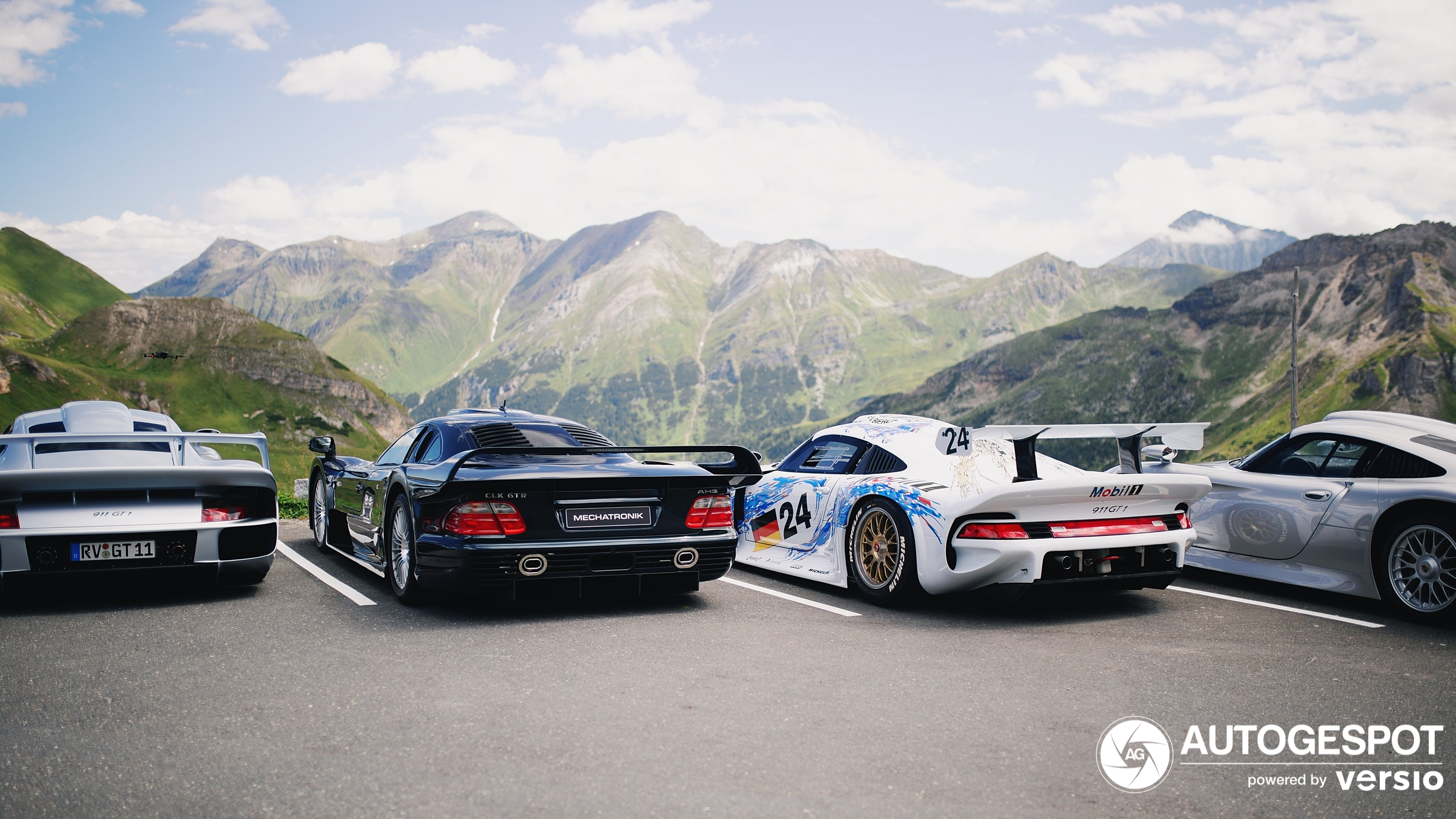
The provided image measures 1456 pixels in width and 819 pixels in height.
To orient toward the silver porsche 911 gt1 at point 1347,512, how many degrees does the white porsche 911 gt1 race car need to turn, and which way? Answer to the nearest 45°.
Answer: approximately 135° to its right

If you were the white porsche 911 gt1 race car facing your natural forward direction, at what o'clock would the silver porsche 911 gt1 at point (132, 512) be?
The silver porsche 911 gt1 is roughly at 10 o'clock from the white porsche 911 gt1 race car.

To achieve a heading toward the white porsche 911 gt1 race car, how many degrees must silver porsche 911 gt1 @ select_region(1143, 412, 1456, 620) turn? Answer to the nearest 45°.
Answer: approximately 90° to its left

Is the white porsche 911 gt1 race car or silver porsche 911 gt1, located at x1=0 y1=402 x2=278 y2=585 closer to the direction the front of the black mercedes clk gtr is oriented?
the silver porsche 911 gt1

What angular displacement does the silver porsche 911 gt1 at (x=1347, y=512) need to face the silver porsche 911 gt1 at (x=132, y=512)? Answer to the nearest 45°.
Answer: approximately 90° to its left

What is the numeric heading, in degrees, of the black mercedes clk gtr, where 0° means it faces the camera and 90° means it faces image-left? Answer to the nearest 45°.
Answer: approximately 135°

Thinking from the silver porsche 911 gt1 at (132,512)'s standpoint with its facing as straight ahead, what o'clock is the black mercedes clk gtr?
The black mercedes clk gtr is roughly at 4 o'clock from the silver porsche 911 gt1.

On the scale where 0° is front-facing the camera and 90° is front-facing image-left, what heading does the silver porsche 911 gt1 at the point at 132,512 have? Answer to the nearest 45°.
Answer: approximately 180°

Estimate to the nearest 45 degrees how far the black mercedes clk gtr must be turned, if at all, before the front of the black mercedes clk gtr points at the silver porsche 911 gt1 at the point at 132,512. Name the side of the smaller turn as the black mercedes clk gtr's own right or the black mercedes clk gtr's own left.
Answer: approximately 45° to the black mercedes clk gtr's own left

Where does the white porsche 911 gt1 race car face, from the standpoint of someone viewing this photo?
facing away from the viewer and to the left of the viewer
